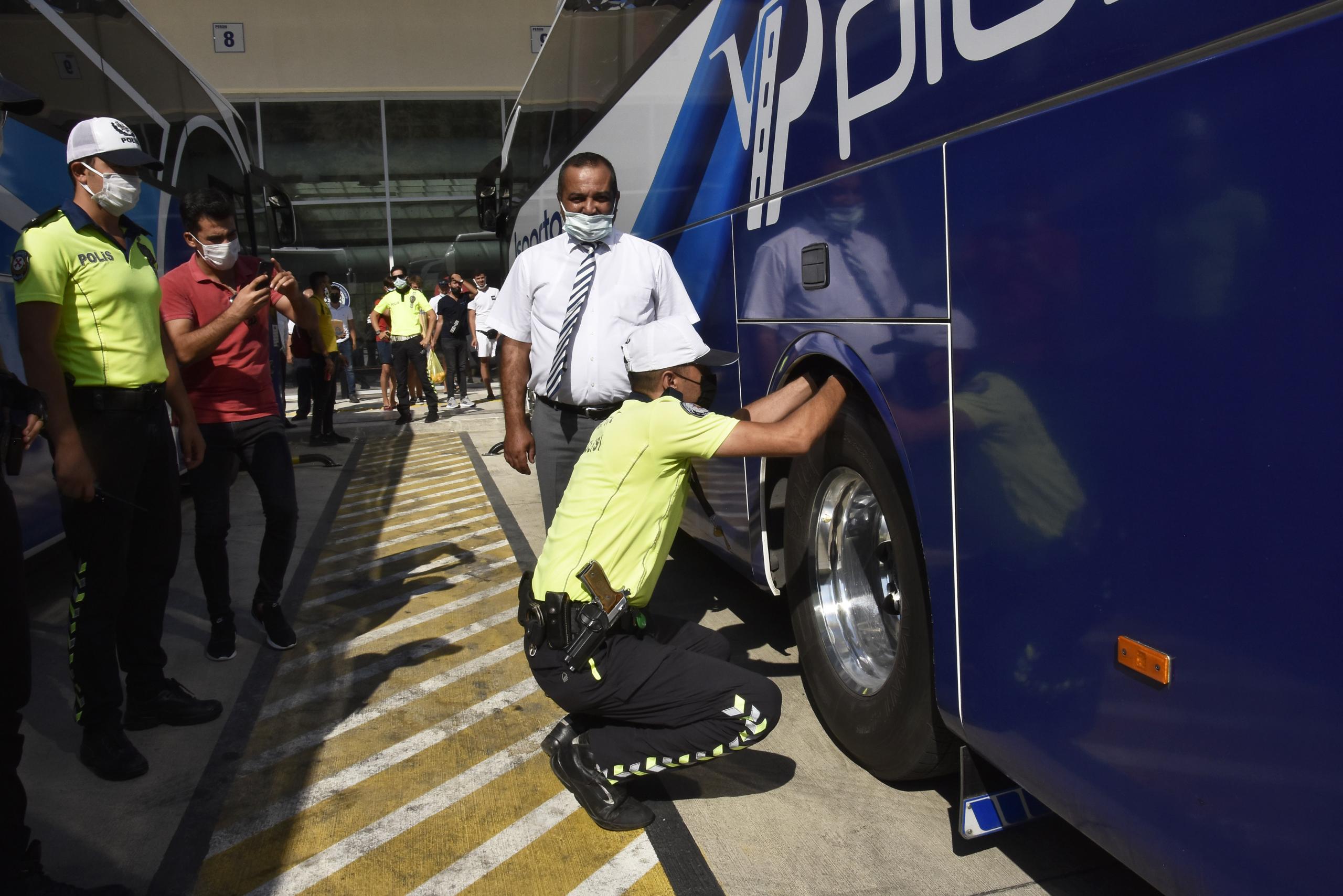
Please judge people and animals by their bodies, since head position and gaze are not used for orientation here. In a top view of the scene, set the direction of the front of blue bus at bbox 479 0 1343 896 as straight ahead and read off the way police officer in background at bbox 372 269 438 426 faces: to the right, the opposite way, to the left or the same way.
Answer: the opposite way

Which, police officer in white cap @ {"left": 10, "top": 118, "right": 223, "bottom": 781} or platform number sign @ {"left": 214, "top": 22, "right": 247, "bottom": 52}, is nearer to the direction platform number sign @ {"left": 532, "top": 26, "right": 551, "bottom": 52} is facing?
the police officer in white cap

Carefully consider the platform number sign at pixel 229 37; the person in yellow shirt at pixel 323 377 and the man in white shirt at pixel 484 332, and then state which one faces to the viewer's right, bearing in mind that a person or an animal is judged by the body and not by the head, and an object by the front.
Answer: the person in yellow shirt

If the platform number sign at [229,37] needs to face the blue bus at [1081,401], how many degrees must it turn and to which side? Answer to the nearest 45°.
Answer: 0° — it already faces it

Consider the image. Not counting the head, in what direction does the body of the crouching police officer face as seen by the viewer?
to the viewer's right

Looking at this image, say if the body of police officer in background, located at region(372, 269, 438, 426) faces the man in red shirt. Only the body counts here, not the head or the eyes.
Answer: yes
